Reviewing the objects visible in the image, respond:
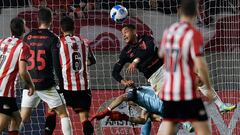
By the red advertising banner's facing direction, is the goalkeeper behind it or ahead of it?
ahead

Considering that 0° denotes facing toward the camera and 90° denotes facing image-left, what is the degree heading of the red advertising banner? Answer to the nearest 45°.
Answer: approximately 0°
